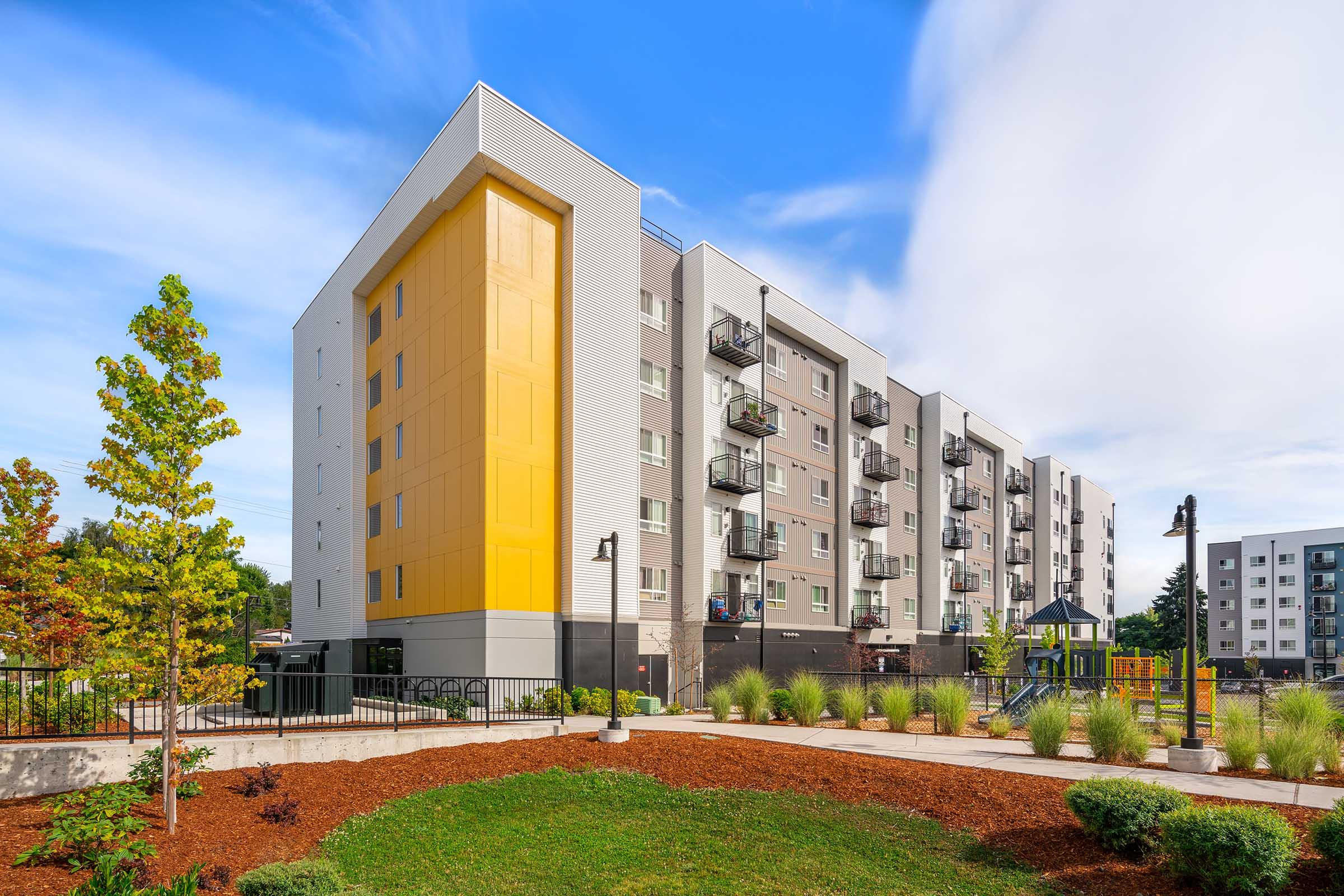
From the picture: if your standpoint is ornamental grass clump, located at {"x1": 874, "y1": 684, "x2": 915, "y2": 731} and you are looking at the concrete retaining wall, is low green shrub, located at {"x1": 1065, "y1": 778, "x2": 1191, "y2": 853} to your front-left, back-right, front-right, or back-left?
front-left

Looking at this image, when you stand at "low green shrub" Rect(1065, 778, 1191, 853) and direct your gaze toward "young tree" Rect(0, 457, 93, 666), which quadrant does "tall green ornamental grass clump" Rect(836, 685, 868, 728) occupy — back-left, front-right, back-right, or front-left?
front-right
